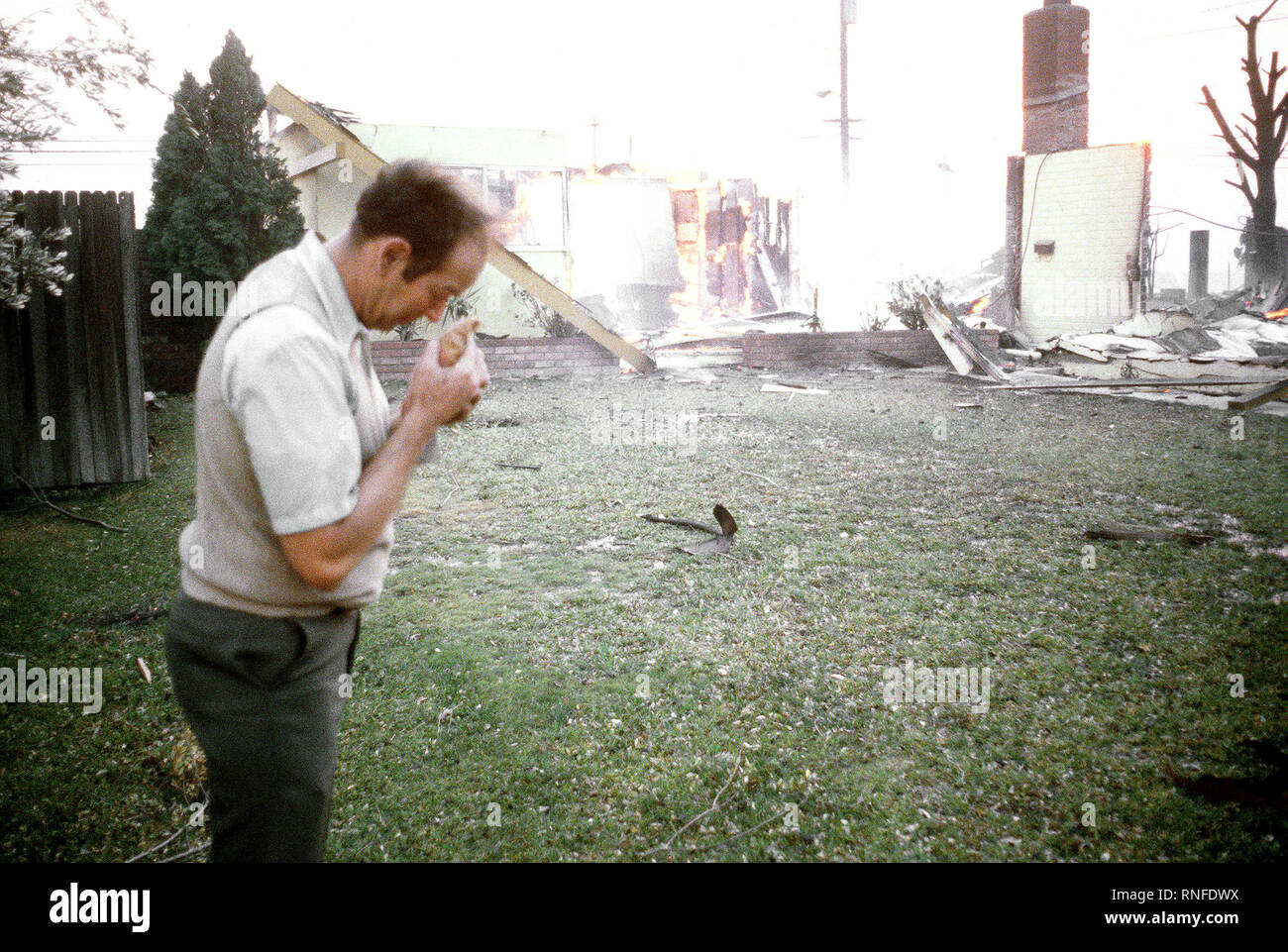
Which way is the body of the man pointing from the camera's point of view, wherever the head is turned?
to the viewer's right

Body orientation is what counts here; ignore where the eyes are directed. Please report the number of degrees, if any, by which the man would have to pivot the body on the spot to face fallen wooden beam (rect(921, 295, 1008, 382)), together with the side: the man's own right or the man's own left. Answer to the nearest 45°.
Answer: approximately 45° to the man's own left

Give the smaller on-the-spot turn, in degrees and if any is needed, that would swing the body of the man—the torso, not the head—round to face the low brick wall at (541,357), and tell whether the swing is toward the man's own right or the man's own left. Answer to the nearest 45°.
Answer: approximately 90° to the man's own left
